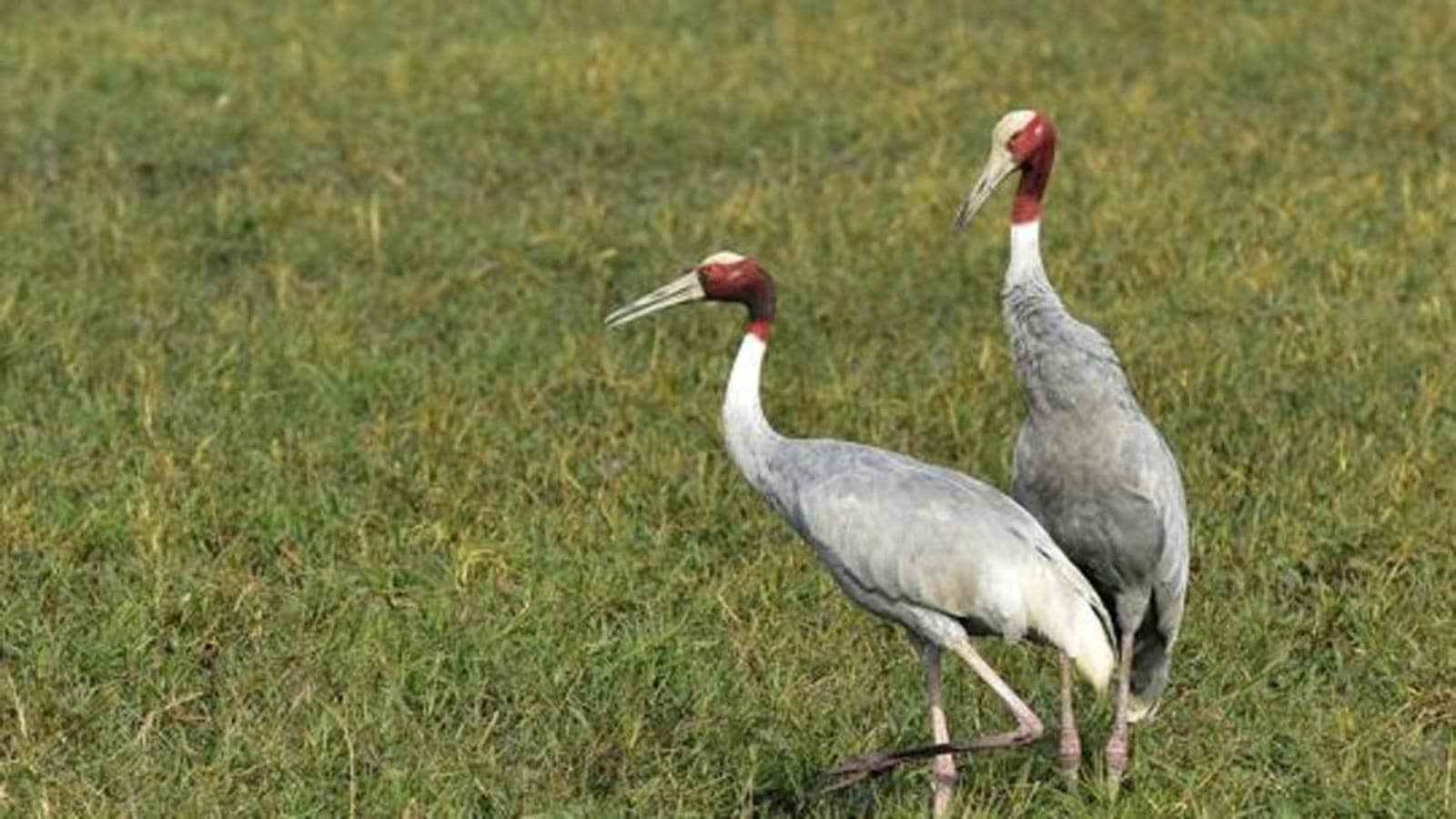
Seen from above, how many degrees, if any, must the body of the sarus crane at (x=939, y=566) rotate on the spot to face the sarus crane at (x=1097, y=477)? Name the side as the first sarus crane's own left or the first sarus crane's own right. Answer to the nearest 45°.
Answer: approximately 135° to the first sarus crane's own right

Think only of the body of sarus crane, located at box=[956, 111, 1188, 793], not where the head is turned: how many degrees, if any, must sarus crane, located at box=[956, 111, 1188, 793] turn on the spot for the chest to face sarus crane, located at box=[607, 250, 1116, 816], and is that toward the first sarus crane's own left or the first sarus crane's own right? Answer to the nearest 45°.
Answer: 0° — it already faces it

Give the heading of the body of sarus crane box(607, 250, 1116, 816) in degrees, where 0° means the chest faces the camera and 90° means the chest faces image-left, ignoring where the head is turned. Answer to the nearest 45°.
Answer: approximately 90°

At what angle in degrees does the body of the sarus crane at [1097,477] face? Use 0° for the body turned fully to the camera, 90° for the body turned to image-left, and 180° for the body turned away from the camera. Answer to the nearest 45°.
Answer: approximately 45°
